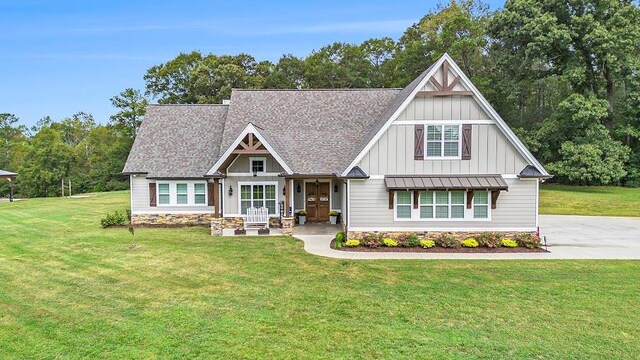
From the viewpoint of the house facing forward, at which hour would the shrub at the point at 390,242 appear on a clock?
The shrub is roughly at 11 o'clock from the house.

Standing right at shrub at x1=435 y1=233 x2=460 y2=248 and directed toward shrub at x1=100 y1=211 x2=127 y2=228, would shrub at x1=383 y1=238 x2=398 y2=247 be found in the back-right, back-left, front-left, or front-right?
front-left

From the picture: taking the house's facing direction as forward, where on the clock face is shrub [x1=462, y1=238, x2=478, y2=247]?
The shrub is roughly at 10 o'clock from the house.

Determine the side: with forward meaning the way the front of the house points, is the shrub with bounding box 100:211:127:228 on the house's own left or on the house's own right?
on the house's own right

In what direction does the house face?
toward the camera

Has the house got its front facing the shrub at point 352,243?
yes

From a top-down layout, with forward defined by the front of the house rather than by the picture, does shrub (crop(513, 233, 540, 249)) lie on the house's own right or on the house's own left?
on the house's own left

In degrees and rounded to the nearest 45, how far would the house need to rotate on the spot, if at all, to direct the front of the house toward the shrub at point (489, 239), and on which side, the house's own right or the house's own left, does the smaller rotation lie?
approximately 45° to the house's own left

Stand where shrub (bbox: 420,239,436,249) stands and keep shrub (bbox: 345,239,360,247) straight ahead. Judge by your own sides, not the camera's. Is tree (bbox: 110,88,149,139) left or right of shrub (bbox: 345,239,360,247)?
right
